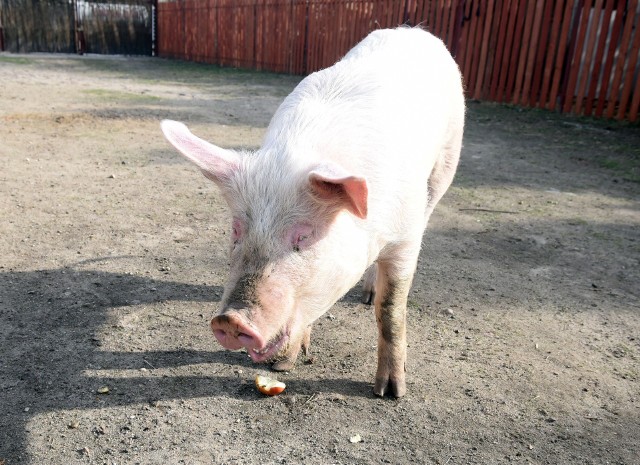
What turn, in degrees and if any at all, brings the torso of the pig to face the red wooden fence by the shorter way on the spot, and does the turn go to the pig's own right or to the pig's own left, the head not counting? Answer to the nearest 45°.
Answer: approximately 135° to the pig's own right

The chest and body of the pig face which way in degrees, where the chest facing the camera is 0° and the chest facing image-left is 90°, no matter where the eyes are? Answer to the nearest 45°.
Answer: approximately 45°

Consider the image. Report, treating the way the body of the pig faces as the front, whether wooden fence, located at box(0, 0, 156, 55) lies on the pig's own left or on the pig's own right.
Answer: on the pig's own right

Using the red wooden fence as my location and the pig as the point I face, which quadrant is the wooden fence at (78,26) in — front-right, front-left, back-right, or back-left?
back-right
